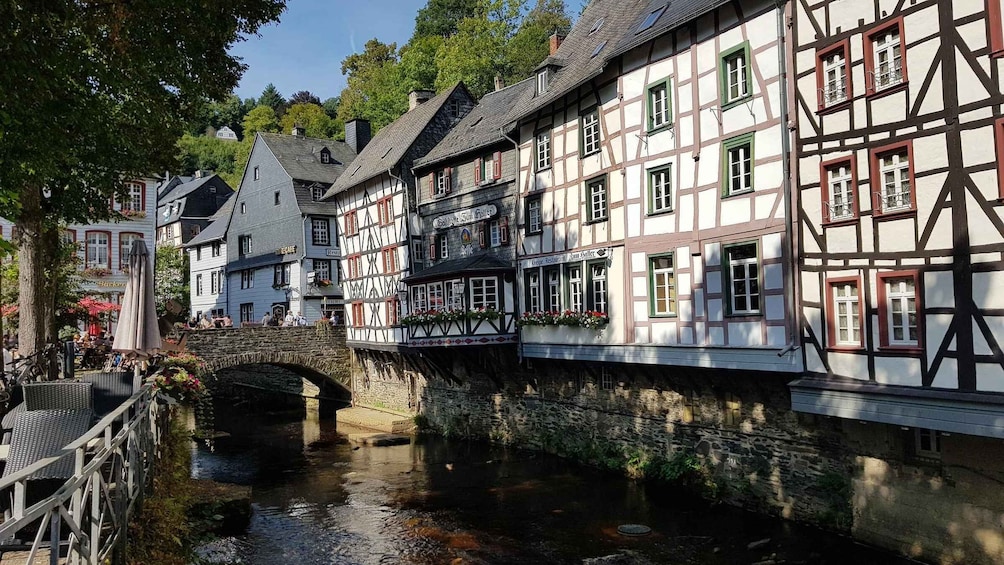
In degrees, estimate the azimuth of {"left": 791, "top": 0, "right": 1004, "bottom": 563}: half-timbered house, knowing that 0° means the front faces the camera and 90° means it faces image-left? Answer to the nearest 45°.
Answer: approximately 45°

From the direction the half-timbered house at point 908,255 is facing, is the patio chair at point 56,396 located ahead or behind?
ahead

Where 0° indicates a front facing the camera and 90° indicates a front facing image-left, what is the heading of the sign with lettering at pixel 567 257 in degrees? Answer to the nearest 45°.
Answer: approximately 45°

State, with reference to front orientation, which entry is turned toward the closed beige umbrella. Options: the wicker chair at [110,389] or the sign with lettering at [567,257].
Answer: the sign with lettering

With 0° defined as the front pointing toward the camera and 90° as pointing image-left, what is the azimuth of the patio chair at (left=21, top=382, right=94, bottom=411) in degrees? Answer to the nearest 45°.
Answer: approximately 0°

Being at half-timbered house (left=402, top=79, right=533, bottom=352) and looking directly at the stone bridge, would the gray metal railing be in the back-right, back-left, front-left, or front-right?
back-left

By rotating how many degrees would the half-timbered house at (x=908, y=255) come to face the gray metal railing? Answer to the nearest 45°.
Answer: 0° — it already faces it

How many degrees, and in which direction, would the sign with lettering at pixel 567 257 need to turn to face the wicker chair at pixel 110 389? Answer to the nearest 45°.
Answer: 0° — it already faces it

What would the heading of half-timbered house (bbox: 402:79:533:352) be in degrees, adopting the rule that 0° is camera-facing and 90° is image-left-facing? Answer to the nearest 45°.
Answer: approximately 45°

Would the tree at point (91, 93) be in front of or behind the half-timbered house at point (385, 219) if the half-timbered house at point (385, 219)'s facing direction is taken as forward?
in front
